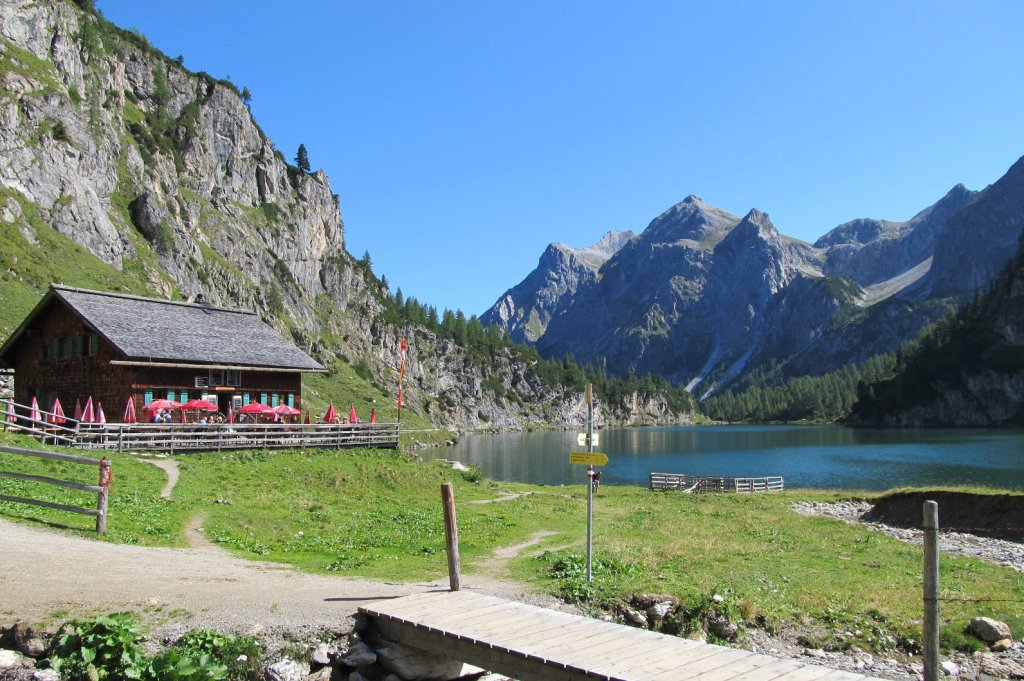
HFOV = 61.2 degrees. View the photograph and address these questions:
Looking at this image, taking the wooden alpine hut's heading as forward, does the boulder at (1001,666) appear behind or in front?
in front

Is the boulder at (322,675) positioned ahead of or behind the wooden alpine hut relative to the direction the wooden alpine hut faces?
ahead

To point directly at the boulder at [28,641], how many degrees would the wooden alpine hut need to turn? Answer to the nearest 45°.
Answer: approximately 45° to its right

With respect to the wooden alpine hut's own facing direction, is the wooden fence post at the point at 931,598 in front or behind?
in front

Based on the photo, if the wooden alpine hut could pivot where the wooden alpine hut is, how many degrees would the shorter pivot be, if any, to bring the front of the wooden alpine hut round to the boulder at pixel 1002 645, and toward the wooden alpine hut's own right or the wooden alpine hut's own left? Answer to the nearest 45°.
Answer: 0° — it already faces it

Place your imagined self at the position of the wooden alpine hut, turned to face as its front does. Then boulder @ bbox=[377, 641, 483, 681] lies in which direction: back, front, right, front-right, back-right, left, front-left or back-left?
front-right

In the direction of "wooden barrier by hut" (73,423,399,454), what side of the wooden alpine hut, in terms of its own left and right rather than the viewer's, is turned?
front

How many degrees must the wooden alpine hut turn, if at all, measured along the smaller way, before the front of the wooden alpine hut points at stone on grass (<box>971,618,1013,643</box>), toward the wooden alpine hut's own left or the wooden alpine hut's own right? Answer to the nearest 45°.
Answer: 0° — it already faces it

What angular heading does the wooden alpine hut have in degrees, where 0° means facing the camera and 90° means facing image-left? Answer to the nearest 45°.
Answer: approximately 315°

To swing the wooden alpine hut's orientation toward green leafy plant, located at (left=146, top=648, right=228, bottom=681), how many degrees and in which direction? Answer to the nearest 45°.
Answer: approximately 45° to its right
